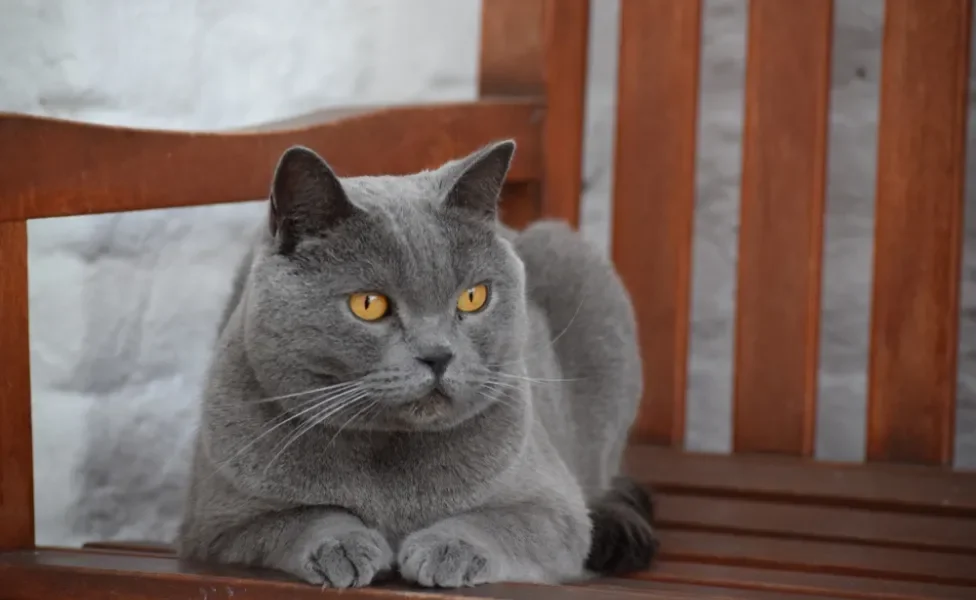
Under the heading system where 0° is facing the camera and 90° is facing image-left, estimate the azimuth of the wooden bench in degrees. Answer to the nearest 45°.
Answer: approximately 45°
